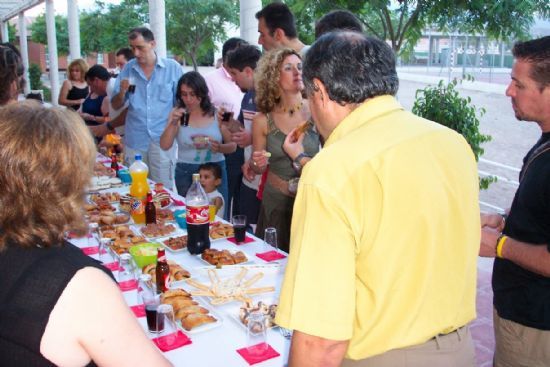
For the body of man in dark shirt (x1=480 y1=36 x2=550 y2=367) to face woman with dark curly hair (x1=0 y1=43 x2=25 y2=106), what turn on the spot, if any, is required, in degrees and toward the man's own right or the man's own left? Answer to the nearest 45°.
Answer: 0° — they already face them

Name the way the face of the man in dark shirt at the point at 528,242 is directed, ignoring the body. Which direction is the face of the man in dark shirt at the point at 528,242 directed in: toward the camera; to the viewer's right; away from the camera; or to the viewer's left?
to the viewer's left

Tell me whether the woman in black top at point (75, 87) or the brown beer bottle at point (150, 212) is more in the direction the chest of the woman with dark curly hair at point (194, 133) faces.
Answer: the brown beer bottle

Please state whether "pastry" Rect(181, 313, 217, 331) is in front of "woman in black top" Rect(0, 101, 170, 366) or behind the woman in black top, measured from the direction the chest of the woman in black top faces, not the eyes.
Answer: in front

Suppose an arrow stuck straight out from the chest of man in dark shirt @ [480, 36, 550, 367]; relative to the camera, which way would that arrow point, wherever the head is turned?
to the viewer's left

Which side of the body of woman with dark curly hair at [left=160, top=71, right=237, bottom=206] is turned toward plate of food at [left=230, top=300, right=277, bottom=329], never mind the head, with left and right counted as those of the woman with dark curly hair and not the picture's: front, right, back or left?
front

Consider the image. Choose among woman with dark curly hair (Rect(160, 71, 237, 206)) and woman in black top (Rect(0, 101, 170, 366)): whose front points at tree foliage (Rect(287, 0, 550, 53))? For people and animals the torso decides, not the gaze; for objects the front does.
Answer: the woman in black top

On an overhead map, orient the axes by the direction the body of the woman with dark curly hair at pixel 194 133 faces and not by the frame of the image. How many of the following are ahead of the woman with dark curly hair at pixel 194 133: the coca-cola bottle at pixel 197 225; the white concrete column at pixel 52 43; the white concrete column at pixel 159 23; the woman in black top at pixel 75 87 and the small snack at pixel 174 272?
2

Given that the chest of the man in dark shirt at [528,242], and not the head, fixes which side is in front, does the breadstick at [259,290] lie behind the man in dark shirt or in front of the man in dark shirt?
in front

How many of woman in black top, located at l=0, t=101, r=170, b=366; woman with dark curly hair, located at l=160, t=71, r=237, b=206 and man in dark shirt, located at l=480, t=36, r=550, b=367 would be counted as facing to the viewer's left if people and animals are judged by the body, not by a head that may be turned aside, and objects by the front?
1

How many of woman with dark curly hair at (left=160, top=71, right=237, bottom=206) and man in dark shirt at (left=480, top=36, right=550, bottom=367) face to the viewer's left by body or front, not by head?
1

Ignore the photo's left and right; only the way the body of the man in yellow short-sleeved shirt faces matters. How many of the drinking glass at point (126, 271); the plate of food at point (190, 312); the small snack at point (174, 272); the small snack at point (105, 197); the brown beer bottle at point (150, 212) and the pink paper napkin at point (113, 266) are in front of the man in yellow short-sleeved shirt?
6

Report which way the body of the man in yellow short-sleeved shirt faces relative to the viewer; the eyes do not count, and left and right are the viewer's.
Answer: facing away from the viewer and to the left of the viewer

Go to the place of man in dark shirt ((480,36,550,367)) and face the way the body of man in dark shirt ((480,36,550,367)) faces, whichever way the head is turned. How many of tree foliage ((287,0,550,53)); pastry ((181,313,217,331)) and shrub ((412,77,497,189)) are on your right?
2

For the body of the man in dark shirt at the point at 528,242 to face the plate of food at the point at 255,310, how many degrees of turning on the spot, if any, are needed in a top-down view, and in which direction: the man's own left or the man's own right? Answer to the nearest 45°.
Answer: approximately 45° to the man's own left

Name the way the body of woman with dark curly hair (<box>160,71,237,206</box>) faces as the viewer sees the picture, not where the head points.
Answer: toward the camera
